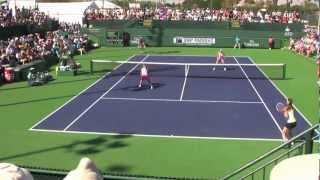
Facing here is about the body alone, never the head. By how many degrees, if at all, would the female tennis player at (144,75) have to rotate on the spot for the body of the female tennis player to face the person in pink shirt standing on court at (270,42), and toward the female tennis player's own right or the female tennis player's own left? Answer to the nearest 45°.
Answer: approximately 45° to the female tennis player's own right

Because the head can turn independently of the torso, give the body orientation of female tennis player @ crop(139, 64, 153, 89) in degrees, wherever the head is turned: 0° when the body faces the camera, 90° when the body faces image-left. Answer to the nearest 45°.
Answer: approximately 180°

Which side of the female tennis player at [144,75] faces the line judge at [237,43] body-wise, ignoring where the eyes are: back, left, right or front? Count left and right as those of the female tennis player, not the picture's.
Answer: front
